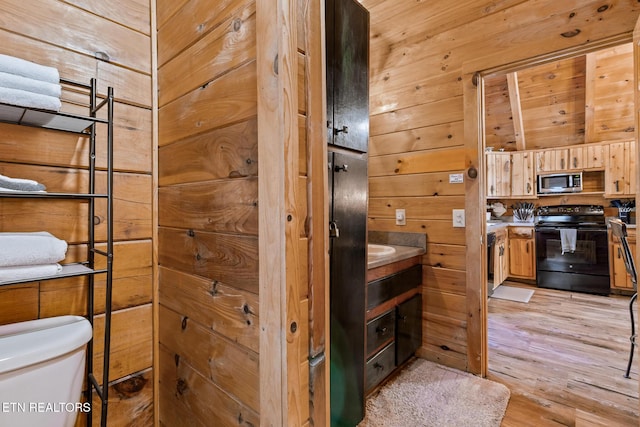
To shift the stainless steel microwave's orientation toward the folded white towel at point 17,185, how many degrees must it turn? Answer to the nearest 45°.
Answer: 0° — it already faces it

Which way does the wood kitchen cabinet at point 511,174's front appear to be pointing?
toward the camera

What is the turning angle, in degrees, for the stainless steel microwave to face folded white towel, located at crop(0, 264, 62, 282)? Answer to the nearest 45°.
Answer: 0° — it already faces it

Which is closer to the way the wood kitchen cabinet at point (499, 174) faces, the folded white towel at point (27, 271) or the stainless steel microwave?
the folded white towel

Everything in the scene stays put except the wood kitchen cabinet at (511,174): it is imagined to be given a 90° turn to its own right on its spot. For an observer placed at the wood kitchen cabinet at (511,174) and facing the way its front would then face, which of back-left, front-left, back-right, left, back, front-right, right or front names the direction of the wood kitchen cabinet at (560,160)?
back

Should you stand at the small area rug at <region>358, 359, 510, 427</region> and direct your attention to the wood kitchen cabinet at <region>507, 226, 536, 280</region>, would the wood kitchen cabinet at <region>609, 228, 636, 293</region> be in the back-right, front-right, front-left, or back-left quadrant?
front-right

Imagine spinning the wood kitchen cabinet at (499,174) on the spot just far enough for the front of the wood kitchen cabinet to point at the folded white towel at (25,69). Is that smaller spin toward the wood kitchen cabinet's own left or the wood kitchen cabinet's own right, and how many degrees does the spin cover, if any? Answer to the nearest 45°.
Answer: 0° — it already faces it

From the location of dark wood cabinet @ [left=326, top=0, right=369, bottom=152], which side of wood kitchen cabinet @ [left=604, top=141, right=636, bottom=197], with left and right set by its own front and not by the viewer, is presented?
front

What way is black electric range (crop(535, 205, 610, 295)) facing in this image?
toward the camera

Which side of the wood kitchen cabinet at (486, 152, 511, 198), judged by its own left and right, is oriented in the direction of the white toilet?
front

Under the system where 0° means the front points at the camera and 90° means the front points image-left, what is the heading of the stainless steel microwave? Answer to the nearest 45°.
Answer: approximately 0°

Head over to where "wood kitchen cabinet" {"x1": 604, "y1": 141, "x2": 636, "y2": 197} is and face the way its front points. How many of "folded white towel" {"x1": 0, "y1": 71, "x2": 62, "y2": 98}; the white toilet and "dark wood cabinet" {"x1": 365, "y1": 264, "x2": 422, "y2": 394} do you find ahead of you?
3

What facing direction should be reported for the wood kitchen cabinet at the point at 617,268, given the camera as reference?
facing the viewer

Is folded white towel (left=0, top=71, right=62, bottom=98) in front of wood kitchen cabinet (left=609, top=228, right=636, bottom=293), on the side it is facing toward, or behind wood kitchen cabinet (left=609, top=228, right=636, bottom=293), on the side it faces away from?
in front

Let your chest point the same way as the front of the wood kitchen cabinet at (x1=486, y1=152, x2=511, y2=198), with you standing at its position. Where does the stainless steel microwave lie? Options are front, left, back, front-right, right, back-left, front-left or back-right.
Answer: left
